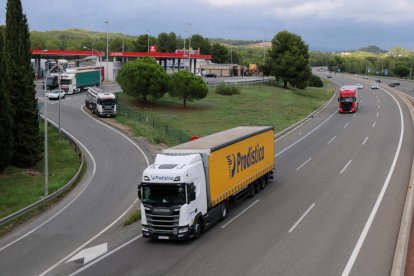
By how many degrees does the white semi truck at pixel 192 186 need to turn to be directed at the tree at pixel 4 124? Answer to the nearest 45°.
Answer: approximately 90° to its right

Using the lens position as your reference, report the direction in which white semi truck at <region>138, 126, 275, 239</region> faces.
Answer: facing the viewer and to the left of the viewer

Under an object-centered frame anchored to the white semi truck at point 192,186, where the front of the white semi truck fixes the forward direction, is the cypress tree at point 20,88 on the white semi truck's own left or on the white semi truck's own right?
on the white semi truck's own right
